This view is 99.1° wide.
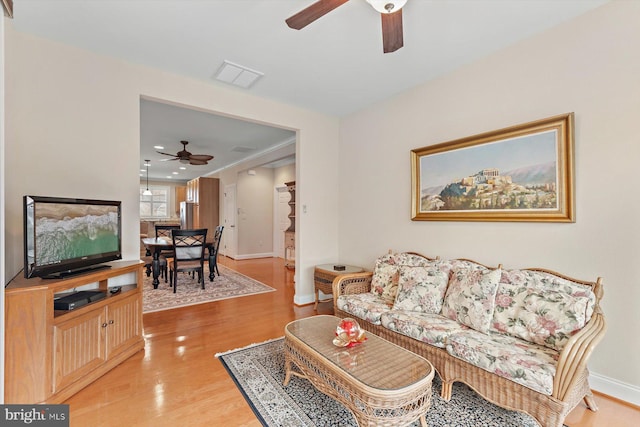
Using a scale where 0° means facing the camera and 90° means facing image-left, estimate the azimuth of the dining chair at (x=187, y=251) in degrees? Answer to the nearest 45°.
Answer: approximately 180°

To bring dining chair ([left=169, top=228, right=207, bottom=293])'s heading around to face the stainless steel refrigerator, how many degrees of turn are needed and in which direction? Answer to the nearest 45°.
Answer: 0° — it already faces it

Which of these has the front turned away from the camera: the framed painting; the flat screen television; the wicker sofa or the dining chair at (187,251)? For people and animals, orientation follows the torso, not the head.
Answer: the dining chair

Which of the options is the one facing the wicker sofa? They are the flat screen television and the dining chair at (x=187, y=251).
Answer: the flat screen television

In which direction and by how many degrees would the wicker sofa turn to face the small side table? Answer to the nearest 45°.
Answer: approximately 90° to its right

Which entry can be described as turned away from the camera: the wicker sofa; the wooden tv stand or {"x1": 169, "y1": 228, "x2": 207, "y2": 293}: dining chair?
the dining chair

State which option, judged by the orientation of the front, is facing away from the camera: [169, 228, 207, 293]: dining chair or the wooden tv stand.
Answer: the dining chair

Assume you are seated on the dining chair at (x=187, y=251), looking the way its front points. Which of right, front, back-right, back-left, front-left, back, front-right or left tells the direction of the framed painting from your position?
back-right

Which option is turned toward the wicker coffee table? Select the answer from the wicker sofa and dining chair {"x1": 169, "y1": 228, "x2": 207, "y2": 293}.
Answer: the wicker sofa

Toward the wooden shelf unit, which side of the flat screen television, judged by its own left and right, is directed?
left

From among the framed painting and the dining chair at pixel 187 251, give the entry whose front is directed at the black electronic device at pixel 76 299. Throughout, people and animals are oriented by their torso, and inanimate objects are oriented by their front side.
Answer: the framed painting

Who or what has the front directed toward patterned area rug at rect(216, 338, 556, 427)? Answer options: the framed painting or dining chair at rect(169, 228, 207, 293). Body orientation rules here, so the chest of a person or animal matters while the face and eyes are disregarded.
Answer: the framed painting
